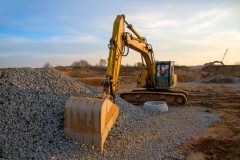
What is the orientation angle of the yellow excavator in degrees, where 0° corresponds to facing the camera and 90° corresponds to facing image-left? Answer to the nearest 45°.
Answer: approximately 45°
